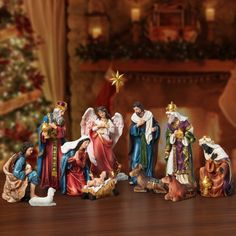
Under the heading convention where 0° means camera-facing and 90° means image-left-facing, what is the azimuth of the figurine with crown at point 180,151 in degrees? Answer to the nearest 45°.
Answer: approximately 45°

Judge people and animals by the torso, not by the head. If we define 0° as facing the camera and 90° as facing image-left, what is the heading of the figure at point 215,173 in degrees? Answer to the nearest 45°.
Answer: approximately 45°

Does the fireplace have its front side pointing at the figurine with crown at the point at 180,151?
yes

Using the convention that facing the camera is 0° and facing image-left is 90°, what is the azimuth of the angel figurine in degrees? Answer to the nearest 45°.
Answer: approximately 0°

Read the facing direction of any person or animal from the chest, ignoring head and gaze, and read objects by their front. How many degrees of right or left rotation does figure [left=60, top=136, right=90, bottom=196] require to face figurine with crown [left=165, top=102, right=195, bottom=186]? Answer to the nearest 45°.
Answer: approximately 45° to its left
